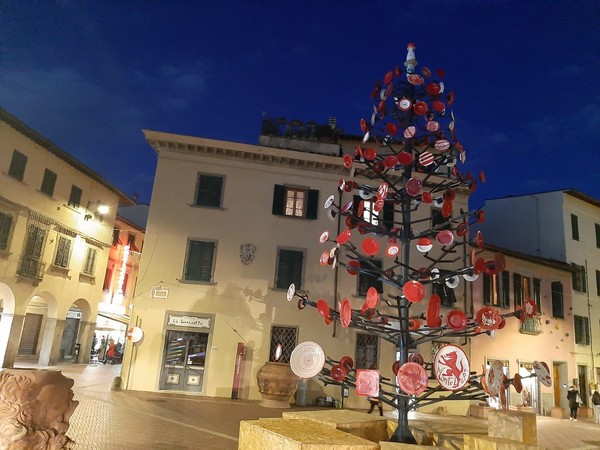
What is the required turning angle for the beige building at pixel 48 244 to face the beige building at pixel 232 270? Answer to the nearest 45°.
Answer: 0° — it already faces it

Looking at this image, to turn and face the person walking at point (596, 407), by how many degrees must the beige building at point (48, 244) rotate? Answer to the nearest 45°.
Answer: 0° — it already faces them

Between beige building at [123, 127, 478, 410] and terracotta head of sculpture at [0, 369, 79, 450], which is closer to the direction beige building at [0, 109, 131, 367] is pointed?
the beige building

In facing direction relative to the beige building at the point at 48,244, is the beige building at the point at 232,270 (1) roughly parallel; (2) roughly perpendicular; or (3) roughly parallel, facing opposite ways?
roughly perpendicular

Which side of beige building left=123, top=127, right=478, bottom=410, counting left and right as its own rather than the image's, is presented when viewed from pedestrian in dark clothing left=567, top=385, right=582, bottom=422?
left

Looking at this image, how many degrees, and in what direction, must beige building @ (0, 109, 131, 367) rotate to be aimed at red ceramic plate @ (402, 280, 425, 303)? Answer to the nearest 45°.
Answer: approximately 45° to its right

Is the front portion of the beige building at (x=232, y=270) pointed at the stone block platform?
yes

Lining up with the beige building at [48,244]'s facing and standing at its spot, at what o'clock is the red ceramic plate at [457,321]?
The red ceramic plate is roughly at 1 o'clock from the beige building.

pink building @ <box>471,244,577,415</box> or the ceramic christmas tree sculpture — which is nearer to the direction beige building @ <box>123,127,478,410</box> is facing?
the ceramic christmas tree sculpture

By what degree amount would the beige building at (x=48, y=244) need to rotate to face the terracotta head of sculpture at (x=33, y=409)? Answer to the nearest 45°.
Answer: approximately 45° to its right
